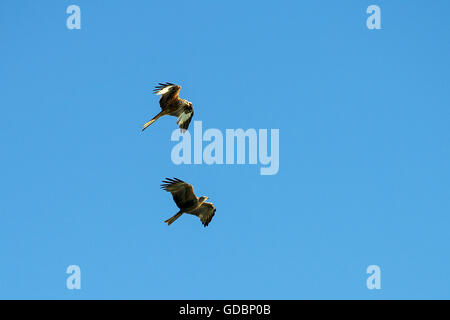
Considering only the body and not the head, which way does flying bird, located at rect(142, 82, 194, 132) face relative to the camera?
to the viewer's right

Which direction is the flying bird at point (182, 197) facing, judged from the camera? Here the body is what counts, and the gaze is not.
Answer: to the viewer's right

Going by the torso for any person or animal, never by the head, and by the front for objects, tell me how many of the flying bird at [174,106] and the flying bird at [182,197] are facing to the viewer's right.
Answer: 2
